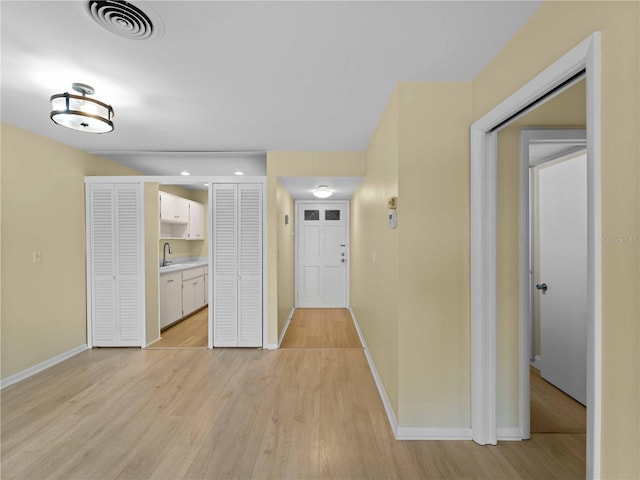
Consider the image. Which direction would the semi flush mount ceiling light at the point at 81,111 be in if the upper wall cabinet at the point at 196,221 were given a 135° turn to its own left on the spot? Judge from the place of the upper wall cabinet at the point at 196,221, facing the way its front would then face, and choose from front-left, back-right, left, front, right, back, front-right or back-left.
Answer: back

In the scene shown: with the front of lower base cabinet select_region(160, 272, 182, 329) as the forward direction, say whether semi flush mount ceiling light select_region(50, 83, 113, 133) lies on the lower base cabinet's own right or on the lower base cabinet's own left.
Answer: on the lower base cabinet's own right

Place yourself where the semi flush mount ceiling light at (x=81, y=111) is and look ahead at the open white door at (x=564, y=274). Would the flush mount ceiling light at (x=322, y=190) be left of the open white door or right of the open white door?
left

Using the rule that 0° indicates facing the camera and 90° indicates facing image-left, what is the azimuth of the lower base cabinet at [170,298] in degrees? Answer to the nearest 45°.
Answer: approximately 315°

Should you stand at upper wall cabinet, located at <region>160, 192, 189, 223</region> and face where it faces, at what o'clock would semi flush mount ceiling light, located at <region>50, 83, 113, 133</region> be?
The semi flush mount ceiling light is roughly at 2 o'clock from the upper wall cabinet.

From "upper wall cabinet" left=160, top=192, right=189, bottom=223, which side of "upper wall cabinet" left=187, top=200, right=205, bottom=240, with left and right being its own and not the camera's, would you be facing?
right

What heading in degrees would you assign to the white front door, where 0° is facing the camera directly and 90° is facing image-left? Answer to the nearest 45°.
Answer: approximately 0°

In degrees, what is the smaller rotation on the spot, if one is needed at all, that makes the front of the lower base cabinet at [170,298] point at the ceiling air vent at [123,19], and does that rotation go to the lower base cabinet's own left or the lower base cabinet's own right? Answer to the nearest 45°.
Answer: approximately 45° to the lower base cabinet's own right
